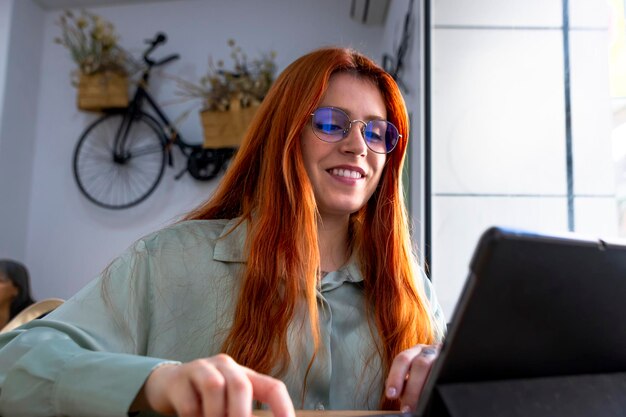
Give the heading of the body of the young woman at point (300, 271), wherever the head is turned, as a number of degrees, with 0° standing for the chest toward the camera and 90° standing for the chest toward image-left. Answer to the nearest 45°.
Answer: approximately 315°

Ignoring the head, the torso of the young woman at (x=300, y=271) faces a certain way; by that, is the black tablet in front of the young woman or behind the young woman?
in front

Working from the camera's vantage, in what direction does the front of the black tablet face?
facing away from the viewer and to the left of the viewer

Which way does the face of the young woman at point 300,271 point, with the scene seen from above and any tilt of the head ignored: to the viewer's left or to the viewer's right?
to the viewer's right

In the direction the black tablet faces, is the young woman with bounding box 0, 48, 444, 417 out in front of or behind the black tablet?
in front
